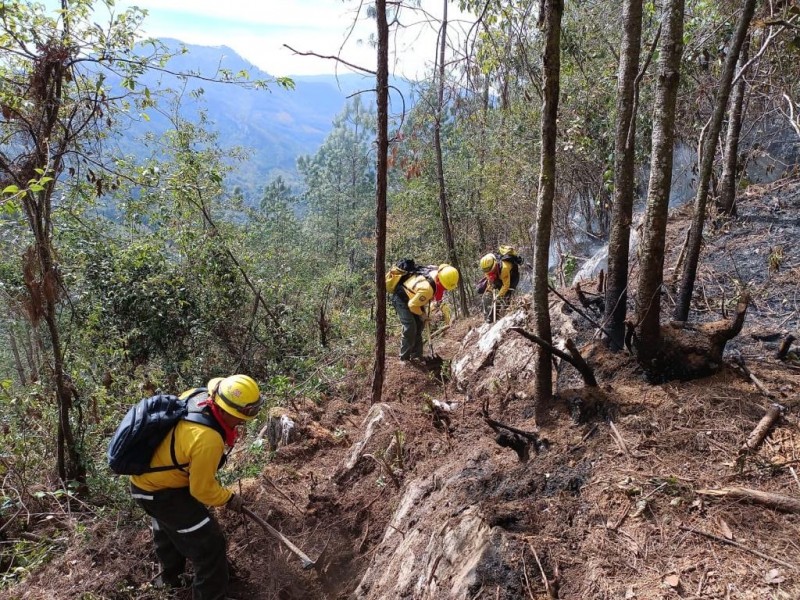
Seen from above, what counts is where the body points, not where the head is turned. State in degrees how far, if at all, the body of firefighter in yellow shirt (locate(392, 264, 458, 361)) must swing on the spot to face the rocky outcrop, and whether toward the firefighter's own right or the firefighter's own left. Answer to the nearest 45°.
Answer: approximately 90° to the firefighter's own right

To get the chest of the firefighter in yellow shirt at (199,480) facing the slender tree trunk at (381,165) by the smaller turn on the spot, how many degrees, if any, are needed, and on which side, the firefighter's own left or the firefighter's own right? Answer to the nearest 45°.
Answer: approximately 45° to the firefighter's own left

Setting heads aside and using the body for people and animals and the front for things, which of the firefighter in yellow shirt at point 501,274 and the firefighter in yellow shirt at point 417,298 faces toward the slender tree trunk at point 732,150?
the firefighter in yellow shirt at point 417,298

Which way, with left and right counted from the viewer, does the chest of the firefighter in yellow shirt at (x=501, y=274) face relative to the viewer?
facing the viewer and to the left of the viewer

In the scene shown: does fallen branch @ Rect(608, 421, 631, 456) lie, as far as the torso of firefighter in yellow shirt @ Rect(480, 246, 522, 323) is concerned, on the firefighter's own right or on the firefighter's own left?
on the firefighter's own left

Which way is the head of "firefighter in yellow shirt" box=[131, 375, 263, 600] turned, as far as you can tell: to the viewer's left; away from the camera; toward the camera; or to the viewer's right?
to the viewer's right

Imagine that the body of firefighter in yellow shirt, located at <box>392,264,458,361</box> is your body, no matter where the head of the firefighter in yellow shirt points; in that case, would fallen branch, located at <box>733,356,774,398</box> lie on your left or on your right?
on your right

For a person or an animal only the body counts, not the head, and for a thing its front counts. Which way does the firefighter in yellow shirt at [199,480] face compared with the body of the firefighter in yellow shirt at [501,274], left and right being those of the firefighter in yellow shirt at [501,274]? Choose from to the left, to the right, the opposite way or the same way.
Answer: the opposite way

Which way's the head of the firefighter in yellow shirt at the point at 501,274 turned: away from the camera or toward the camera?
toward the camera

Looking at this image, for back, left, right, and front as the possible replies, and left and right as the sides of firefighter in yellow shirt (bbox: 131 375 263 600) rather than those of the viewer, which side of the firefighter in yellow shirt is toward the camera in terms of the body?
right

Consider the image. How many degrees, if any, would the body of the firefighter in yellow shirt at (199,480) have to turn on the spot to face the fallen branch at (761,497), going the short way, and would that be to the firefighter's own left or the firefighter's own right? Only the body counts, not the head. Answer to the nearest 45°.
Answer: approximately 45° to the firefighter's own right

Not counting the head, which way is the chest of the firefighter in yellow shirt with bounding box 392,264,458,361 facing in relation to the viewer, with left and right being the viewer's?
facing to the right of the viewer

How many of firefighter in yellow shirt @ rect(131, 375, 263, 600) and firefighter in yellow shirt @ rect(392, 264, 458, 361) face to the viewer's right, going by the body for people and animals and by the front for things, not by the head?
2

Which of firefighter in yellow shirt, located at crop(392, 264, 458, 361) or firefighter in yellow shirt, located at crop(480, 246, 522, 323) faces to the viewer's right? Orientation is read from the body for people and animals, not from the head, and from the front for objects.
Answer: firefighter in yellow shirt, located at crop(392, 264, 458, 361)

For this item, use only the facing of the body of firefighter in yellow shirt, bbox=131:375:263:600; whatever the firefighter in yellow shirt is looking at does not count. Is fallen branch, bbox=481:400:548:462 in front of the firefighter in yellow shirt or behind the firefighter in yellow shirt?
in front

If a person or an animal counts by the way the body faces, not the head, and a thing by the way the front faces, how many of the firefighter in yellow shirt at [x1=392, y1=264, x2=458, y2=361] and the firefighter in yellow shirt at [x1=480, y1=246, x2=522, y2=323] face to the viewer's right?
1

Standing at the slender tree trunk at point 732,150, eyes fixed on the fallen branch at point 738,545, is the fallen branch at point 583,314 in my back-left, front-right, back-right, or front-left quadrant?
front-right
